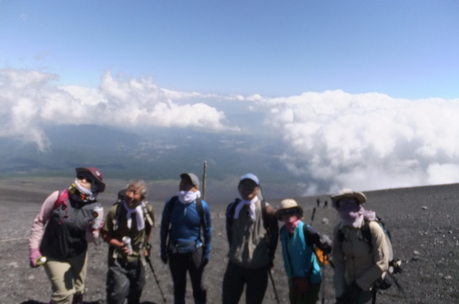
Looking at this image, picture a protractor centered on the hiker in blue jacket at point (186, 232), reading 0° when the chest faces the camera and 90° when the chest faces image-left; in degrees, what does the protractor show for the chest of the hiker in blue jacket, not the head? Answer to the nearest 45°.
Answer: approximately 0°

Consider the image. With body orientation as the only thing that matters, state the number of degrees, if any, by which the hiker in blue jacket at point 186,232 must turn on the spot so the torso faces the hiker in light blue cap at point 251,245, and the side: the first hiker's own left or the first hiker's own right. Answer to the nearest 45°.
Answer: approximately 45° to the first hiker's own left

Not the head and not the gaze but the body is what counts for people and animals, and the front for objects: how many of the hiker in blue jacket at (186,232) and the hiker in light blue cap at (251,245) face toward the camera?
2

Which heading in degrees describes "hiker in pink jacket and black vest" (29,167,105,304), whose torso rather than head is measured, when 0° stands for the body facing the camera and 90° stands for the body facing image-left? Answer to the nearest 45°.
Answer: approximately 315°

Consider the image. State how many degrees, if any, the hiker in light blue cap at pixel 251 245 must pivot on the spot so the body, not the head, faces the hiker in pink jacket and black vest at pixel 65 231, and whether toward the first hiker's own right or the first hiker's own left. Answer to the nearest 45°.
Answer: approximately 90° to the first hiker's own right
